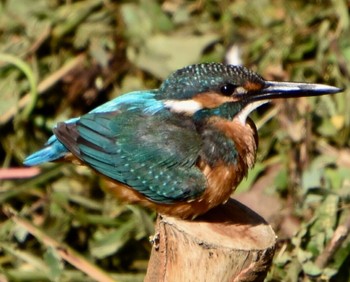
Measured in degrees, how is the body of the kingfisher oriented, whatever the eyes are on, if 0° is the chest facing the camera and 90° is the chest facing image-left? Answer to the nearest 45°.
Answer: approximately 270°
